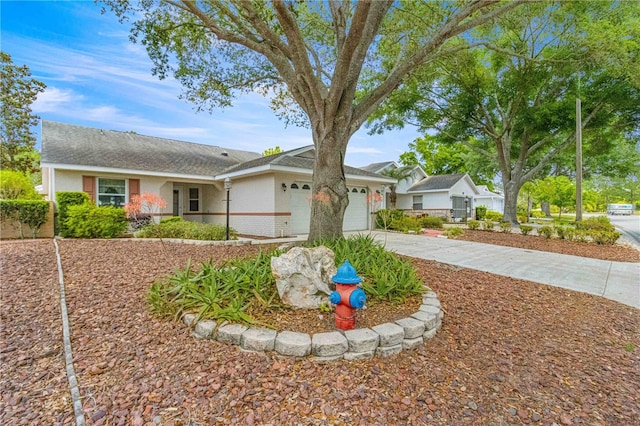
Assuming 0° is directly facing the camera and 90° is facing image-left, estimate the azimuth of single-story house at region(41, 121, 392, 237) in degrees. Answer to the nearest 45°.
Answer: approximately 315°

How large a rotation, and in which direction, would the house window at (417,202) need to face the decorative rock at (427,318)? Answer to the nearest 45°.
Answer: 0° — it already faces it

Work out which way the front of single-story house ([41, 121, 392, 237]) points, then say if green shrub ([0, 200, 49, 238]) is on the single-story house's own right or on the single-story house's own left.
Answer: on the single-story house's own right

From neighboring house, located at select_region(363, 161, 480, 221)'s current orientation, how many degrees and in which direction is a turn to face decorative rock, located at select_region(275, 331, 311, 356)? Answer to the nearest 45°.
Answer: approximately 45° to its right

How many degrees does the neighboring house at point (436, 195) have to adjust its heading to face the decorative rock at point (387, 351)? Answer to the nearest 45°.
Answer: approximately 45° to its right

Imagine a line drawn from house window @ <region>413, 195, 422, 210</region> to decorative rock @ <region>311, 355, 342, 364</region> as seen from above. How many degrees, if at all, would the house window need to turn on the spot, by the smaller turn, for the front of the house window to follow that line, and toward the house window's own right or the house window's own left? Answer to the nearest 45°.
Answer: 0° — it already faces it

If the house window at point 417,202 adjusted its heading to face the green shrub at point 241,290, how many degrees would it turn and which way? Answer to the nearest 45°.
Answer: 0° — it already faces it

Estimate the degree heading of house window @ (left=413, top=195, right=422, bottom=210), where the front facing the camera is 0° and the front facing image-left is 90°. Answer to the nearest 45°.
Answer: approximately 0°

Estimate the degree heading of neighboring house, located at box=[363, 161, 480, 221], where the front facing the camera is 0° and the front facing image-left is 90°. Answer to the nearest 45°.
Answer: approximately 315°

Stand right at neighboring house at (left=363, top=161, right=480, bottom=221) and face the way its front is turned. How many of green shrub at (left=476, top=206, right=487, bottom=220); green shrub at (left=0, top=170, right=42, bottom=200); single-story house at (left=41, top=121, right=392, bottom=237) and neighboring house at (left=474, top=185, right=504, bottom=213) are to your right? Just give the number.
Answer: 2

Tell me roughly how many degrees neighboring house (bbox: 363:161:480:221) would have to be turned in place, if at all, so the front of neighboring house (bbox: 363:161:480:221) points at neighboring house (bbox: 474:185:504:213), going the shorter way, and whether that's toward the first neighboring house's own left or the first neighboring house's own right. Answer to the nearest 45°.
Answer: approximately 90° to the first neighboring house's own left
